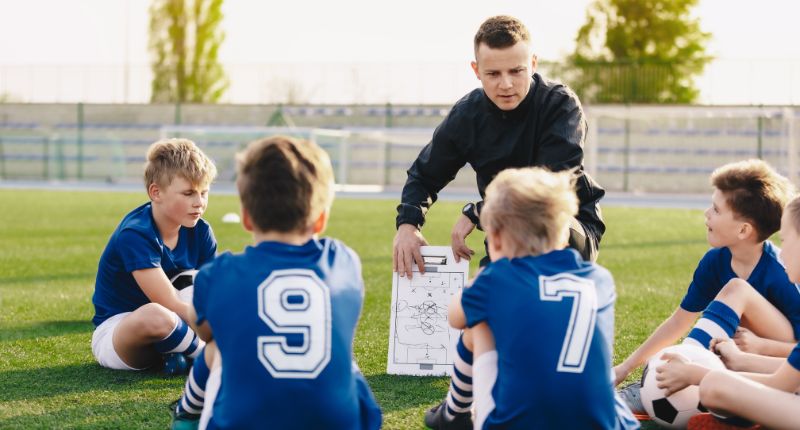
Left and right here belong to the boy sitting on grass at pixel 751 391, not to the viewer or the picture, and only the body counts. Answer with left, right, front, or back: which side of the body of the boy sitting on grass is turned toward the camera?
left

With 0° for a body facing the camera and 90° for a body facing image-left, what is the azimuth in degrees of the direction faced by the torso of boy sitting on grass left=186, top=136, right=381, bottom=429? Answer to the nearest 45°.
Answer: approximately 180°

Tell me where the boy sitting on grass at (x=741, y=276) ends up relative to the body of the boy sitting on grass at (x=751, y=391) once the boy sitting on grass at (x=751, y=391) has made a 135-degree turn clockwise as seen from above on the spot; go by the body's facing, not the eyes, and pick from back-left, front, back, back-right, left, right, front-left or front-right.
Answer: front-left

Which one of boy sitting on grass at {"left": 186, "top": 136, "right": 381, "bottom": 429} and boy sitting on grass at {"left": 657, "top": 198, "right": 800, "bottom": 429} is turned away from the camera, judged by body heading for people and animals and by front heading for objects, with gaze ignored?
boy sitting on grass at {"left": 186, "top": 136, "right": 381, "bottom": 429}

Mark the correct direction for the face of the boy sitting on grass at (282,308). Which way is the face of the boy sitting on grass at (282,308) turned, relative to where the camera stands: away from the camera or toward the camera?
away from the camera

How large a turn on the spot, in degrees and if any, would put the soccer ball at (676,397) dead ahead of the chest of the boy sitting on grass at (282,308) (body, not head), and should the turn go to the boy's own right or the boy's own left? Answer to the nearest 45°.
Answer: approximately 45° to the boy's own right

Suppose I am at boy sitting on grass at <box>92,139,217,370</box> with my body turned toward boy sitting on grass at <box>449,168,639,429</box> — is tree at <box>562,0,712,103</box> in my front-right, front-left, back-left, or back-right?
back-left

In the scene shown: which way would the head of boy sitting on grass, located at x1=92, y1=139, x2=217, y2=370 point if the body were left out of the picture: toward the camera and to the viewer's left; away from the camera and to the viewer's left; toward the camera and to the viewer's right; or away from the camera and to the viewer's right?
toward the camera and to the viewer's right

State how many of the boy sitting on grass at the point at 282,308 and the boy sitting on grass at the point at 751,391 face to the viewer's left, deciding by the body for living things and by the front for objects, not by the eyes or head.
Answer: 1

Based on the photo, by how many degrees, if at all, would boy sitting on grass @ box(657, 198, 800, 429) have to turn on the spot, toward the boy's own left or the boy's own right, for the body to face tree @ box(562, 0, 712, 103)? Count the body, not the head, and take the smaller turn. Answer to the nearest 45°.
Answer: approximately 90° to the boy's own right

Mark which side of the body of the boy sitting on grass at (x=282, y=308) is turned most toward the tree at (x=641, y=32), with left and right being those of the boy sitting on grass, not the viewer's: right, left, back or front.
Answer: front
